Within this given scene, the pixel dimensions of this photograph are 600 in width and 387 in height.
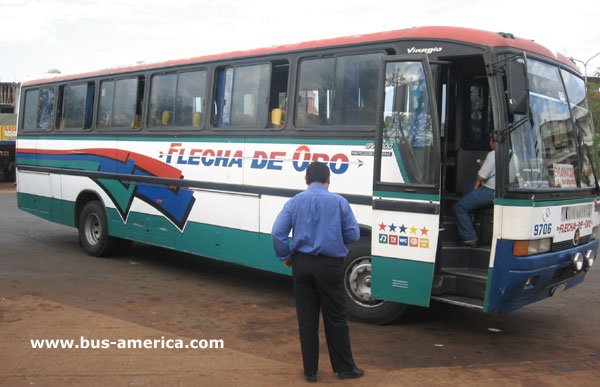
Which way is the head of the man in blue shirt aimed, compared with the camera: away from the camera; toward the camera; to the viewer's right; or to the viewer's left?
away from the camera

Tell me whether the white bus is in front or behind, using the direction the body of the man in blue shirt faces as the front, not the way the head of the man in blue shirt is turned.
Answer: in front

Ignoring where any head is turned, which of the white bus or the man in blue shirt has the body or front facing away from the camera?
the man in blue shirt

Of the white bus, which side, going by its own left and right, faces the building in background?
back

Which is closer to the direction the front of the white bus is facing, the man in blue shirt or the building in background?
the man in blue shirt

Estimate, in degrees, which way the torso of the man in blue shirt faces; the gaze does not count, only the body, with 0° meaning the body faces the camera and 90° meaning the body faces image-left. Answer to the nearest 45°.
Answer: approximately 180°

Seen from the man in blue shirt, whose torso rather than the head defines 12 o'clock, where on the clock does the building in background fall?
The building in background is roughly at 11 o'clock from the man in blue shirt.

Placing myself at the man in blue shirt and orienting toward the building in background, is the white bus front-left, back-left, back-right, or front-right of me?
front-right

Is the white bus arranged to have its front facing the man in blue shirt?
no

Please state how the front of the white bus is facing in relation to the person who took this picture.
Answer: facing the viewer and to the right of the viewer

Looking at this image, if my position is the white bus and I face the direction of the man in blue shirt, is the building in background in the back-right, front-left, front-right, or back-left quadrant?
back-right

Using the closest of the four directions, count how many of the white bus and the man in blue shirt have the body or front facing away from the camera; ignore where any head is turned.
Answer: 1
